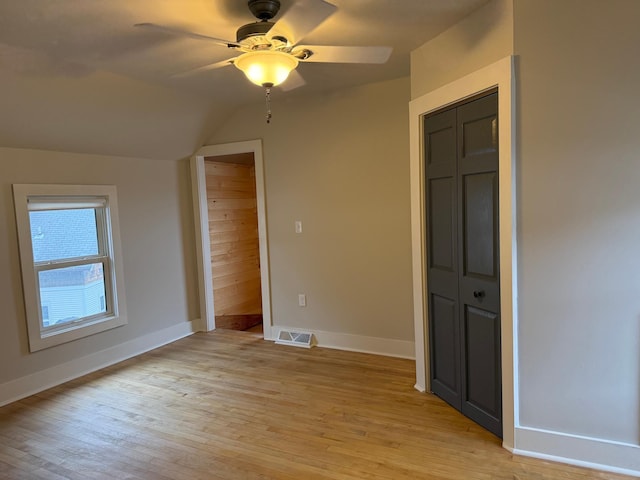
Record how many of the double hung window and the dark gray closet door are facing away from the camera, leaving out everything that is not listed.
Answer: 0

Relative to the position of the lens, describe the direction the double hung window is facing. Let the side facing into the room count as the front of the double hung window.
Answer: facing the viewer and to the right of the viewer

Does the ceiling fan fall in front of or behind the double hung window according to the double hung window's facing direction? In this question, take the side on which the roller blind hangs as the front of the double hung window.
in front

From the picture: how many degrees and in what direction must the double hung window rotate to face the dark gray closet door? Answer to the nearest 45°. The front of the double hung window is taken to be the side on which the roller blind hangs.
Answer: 0° — it already faces it

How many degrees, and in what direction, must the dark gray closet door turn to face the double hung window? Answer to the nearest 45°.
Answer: approximately 45° to its right
